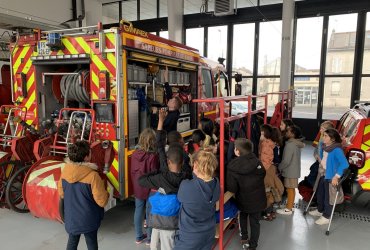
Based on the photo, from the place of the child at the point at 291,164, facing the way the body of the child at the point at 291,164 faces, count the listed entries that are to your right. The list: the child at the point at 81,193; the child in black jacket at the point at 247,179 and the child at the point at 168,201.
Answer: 0

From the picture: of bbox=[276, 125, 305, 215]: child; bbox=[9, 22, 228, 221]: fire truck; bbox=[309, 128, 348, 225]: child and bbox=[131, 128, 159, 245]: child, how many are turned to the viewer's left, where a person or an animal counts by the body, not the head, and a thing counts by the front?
2

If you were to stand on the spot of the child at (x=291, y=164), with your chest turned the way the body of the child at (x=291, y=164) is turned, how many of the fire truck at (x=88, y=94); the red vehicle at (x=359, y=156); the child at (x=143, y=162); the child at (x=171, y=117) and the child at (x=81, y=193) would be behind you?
1

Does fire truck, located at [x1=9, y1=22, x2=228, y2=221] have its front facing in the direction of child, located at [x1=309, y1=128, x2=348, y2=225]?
no

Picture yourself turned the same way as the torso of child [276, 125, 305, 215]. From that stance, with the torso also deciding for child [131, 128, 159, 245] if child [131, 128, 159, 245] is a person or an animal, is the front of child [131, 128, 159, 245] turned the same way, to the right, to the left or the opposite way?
to the right

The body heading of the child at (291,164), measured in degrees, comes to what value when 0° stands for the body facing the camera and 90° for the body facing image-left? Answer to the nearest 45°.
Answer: approximately 90°

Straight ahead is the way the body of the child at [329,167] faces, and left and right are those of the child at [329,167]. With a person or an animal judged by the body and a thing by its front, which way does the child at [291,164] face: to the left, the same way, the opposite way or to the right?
the same way

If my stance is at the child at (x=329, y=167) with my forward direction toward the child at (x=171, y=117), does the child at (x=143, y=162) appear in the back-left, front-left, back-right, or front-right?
front-left

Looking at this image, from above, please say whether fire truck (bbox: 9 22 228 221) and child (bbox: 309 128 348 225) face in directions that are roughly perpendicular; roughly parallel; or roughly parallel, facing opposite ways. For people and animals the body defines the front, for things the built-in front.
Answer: roughly perpendicular

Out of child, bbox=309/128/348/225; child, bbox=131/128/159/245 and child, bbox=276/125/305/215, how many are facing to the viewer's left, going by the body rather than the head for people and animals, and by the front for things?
2

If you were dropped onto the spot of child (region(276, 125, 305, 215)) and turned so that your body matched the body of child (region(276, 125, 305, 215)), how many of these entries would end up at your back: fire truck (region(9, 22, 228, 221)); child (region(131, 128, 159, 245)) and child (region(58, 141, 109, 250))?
0

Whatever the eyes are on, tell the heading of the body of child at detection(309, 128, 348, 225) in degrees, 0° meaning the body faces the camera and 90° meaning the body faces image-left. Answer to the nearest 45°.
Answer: approximately 90°

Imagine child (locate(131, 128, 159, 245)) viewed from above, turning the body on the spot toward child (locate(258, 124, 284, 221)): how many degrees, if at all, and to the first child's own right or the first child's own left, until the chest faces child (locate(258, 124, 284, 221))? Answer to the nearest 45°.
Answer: approximately 45° to the first child's own right

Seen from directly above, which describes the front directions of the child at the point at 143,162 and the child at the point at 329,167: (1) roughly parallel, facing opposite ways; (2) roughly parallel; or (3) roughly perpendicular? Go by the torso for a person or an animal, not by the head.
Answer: roughly perpendicular

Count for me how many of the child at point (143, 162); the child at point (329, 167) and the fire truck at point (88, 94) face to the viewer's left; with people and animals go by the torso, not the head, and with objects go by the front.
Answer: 1
